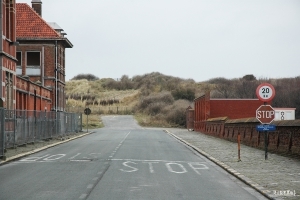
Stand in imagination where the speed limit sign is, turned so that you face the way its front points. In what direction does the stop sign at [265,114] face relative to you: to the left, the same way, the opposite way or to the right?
the same way

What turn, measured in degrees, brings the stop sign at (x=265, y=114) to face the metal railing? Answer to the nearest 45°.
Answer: approximately 135° to its right

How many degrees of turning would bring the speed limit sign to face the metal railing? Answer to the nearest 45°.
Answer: approximately 135° to its right

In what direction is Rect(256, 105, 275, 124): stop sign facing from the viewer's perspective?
toward the camera

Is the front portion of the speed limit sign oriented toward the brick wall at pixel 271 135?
no

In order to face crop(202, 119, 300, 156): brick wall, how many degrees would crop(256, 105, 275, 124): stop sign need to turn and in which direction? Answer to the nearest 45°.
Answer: approximately 180°

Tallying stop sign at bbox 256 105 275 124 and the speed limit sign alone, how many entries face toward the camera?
2

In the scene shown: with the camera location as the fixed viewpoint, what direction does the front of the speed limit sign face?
facing the viewer
